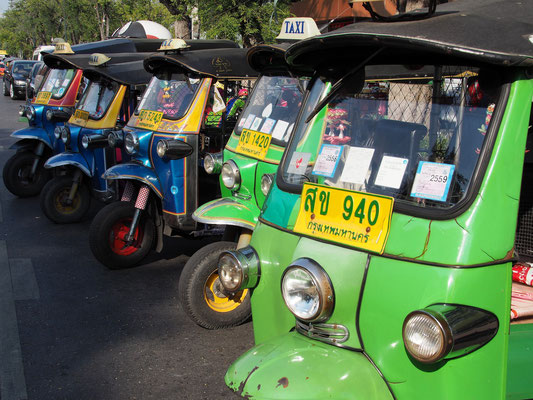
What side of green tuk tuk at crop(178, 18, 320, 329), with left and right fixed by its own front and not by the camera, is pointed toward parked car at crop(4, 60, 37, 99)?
right

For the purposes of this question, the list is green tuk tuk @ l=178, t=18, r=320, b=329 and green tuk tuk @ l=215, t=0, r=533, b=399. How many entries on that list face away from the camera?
0

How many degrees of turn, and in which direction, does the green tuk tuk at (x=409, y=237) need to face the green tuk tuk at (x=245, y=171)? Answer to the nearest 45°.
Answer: approximately 90° to its right

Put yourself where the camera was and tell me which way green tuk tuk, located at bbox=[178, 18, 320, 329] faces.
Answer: facing the viewer and to the left of the viewer

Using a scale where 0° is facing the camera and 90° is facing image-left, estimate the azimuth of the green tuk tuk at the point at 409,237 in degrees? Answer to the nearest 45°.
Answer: approximately 45°

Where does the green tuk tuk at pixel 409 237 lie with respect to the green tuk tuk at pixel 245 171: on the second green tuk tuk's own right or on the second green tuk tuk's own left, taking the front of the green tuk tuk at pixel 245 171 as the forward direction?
on the second green tuk tuk's own left
